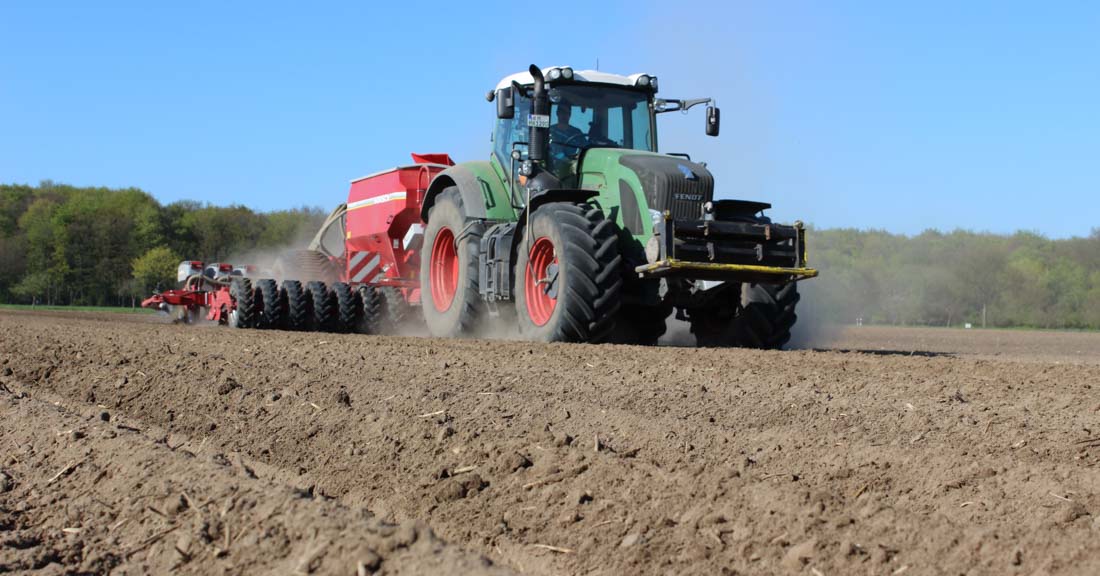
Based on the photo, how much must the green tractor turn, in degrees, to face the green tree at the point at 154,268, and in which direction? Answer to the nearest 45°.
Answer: approximately 180°

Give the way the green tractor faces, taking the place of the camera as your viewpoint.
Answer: facing the viewer and to the right of the viewer
